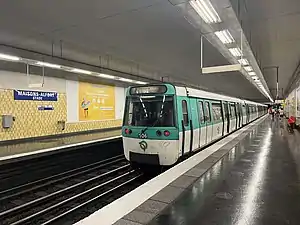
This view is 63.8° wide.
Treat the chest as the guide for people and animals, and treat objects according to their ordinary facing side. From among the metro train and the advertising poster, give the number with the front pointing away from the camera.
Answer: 0

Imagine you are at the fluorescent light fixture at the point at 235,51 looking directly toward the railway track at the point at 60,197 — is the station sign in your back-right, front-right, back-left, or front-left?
front-right

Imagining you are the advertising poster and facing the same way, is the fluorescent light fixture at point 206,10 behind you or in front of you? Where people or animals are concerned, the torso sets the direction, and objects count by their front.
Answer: in front

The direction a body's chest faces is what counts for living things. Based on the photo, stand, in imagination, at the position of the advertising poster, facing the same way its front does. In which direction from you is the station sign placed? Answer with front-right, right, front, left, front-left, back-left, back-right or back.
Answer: right

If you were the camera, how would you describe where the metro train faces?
facing the viewer and to the left of the viewer

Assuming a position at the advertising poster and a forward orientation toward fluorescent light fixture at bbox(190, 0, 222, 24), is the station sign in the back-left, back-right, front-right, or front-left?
front-right

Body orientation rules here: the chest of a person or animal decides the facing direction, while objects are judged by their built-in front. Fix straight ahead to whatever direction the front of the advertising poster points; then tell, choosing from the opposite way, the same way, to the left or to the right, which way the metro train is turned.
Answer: to the right

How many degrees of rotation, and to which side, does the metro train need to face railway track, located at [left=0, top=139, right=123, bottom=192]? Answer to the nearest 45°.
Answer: approximately 45° to its right

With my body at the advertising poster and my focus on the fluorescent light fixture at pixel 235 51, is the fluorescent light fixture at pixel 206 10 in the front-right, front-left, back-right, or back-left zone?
front-right

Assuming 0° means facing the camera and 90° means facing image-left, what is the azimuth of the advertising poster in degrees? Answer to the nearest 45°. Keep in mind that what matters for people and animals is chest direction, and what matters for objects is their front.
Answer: approximately 315°

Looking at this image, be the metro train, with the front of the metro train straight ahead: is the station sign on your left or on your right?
on your right

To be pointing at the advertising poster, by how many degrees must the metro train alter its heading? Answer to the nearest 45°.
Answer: approximately 90° to its right
